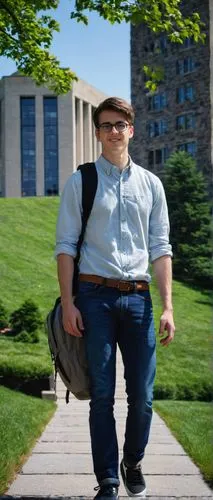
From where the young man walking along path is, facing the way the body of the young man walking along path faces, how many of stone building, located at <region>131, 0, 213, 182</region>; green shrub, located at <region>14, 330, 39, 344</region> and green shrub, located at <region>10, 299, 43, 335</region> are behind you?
3

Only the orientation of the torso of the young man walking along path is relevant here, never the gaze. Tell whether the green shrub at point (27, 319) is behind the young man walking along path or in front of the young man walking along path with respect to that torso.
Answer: behind

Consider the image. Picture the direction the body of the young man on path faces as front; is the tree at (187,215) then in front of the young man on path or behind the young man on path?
behind

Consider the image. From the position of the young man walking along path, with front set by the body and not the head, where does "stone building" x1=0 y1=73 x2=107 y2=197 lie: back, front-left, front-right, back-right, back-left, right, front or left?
back

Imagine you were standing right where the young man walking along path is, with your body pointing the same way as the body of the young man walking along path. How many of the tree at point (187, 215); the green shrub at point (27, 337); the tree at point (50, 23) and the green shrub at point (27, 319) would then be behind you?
4

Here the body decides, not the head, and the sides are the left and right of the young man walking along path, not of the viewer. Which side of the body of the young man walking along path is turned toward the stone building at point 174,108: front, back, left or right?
back

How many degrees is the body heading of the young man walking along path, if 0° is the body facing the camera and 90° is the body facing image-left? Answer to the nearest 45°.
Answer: approximately 0°

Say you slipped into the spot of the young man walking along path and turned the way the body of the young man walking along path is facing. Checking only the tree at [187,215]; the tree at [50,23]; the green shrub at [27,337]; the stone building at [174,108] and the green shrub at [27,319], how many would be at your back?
5
